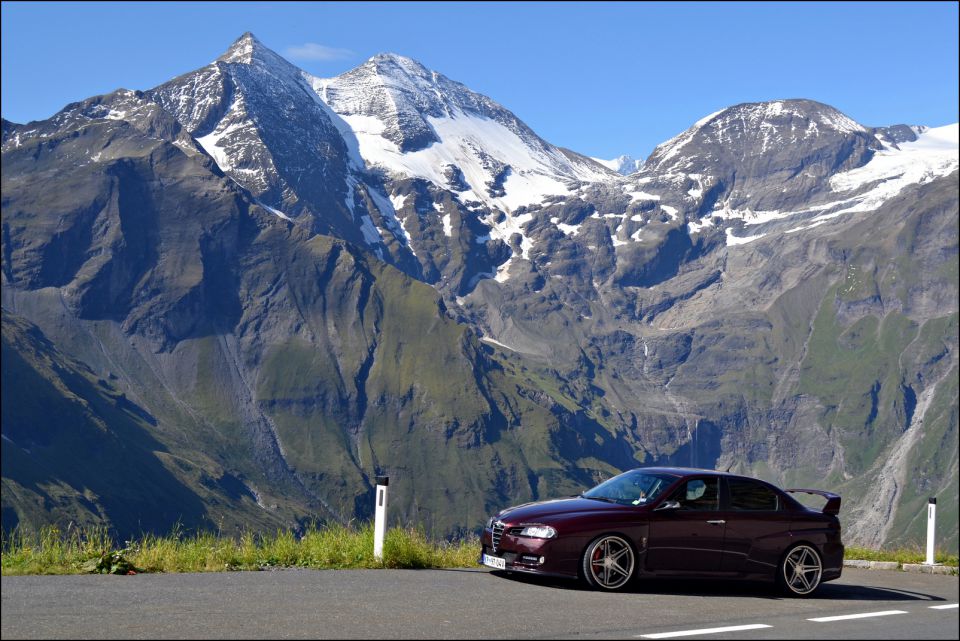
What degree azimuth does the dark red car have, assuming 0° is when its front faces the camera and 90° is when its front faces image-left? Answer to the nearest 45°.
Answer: approximately 45°

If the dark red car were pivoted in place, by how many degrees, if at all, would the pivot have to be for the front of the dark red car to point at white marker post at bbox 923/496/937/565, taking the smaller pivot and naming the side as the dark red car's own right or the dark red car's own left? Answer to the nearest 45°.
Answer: approximately 180°
